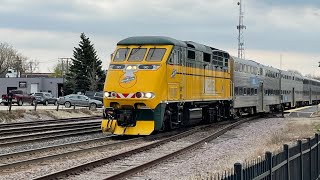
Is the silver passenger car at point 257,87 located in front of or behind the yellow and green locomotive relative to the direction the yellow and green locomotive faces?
behind

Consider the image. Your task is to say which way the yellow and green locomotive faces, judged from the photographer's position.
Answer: facing the viewer and to the left of the viewer
